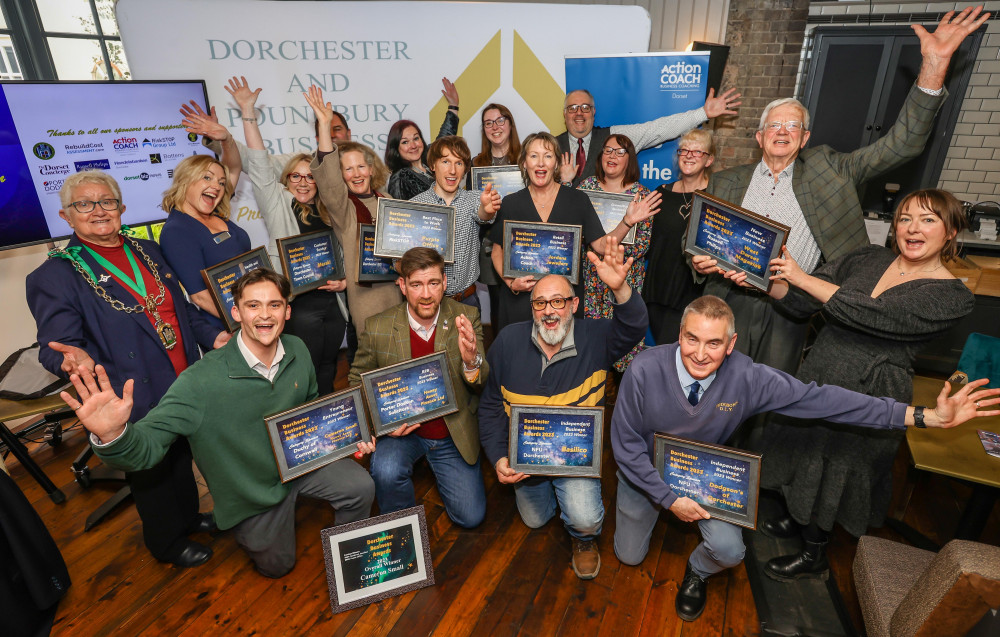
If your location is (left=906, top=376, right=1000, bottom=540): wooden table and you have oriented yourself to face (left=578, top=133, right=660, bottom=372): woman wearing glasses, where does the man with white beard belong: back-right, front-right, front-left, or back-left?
front-left

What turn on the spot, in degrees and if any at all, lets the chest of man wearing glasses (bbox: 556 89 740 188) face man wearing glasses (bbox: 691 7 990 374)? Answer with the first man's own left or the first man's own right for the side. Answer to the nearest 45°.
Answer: approximately 45° to the first man's own left

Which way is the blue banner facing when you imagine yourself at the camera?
facing the viewer

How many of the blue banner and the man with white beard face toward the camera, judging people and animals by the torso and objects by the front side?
2

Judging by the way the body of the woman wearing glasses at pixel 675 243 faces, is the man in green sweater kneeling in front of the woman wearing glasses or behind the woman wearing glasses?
in front

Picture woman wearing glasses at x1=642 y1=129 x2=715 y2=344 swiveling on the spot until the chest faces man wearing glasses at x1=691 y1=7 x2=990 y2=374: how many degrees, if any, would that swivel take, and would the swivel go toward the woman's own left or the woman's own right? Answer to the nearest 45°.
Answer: approximately 45° to the woman's own left

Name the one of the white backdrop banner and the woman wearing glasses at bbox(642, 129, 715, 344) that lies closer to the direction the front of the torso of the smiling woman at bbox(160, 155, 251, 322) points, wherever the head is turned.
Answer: the woman wearing glasses

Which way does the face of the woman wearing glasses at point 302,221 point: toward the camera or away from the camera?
toward the camera

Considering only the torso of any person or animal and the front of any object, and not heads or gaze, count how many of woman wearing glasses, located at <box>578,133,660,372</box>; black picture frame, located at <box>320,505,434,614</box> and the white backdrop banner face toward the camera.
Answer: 3

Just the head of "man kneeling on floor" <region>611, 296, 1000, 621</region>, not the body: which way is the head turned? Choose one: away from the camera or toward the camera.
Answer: toward the camera

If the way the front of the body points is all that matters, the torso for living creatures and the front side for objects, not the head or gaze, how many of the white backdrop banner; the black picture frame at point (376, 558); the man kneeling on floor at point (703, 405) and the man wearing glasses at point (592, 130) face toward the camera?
4

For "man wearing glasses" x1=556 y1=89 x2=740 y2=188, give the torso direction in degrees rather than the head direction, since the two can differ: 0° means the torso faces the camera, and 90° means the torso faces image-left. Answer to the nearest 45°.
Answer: approximately 0°
